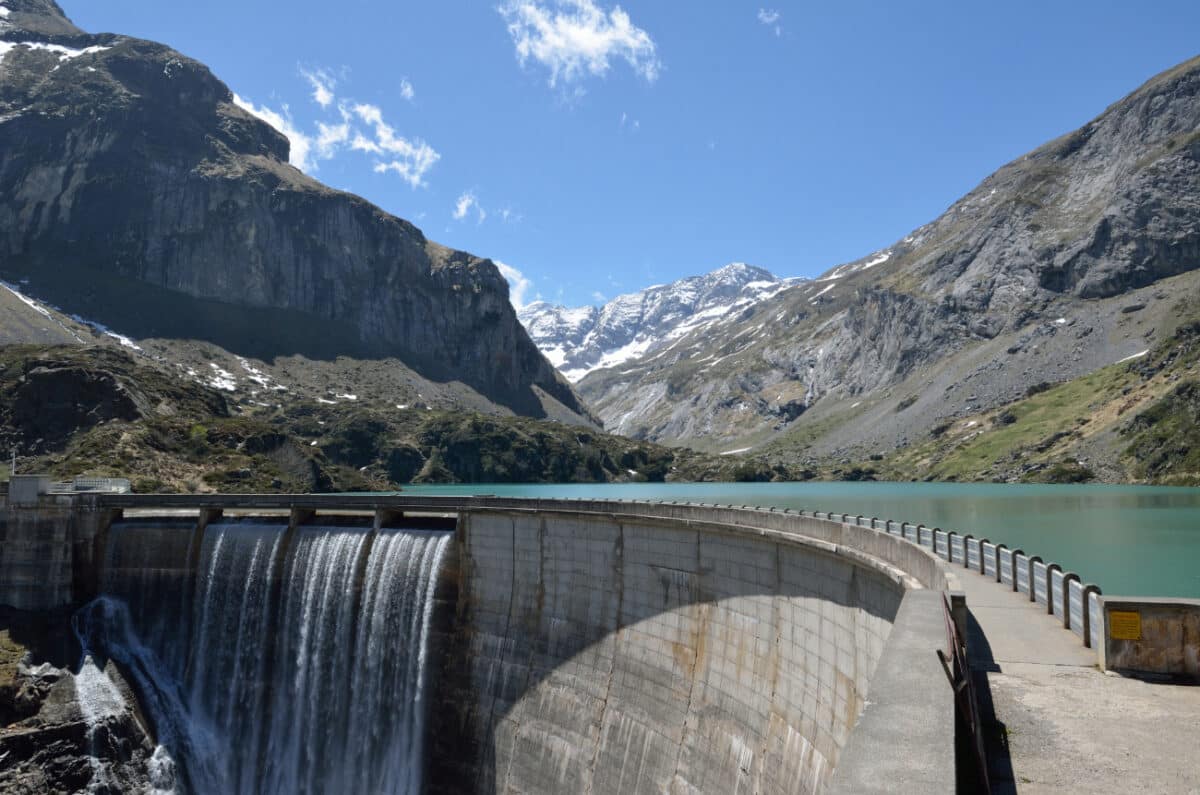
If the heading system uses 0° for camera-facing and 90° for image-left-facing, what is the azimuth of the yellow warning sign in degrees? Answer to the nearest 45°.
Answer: approximately 0°

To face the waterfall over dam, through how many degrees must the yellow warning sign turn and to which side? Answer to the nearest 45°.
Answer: approximately 90° to its right
